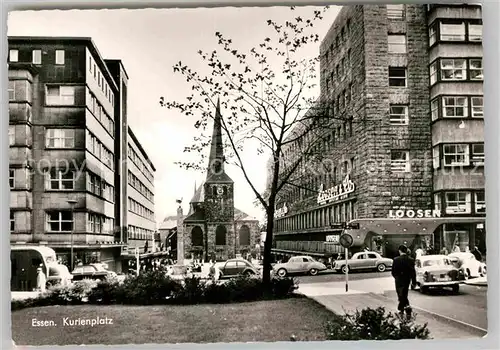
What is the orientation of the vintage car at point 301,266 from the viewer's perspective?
to the viewer's left

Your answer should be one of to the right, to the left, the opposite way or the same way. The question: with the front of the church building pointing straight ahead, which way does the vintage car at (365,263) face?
to the right

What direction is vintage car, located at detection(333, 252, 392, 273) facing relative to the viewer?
to the viewer's left

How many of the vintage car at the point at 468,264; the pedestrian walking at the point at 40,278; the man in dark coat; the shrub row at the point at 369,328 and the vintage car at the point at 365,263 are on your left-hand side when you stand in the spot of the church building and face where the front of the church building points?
4

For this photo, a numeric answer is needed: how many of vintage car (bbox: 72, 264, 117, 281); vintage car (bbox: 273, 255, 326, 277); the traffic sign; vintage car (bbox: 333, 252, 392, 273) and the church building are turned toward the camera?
2

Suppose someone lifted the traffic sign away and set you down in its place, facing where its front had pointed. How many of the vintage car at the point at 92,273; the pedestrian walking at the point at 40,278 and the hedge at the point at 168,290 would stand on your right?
3
